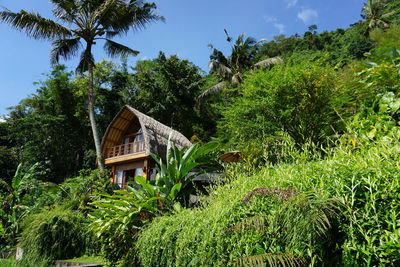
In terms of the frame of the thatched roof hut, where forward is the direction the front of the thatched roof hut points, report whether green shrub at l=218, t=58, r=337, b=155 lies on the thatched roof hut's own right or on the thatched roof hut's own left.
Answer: on the thatched roof hut's own left

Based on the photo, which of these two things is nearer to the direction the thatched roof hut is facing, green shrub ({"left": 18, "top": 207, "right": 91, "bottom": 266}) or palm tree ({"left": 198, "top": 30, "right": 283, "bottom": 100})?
the green shrub

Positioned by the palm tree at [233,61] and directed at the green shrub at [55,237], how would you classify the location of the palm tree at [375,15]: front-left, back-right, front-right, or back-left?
back-left

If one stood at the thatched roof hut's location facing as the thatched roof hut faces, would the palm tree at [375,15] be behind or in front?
behind

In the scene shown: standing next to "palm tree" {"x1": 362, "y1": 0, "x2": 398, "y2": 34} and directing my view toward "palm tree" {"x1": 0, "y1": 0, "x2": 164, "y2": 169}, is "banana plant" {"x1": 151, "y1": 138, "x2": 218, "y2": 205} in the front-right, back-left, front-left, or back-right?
front-left

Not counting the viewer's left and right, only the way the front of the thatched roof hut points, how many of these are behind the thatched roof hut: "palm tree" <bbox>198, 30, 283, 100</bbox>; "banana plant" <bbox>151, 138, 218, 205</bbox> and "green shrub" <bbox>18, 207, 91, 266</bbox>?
1

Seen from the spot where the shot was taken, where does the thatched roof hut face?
facing the viewer and to the left of the viewer

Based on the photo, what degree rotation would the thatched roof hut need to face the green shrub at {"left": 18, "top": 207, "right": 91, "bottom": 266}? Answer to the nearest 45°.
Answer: approximately 45° to its left

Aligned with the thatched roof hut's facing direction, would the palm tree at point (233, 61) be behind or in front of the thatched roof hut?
behind
